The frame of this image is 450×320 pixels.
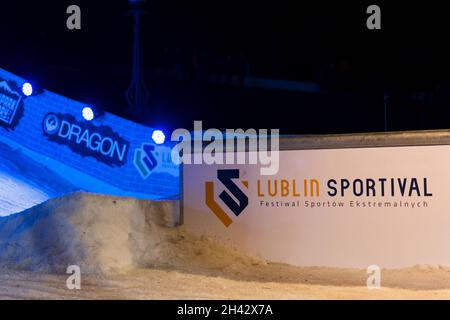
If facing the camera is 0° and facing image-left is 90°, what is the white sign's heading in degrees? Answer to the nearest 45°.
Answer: approximately 0°

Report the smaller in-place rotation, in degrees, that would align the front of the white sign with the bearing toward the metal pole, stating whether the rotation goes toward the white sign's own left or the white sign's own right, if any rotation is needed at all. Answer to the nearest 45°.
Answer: approximately 135° to the white sign's own right
